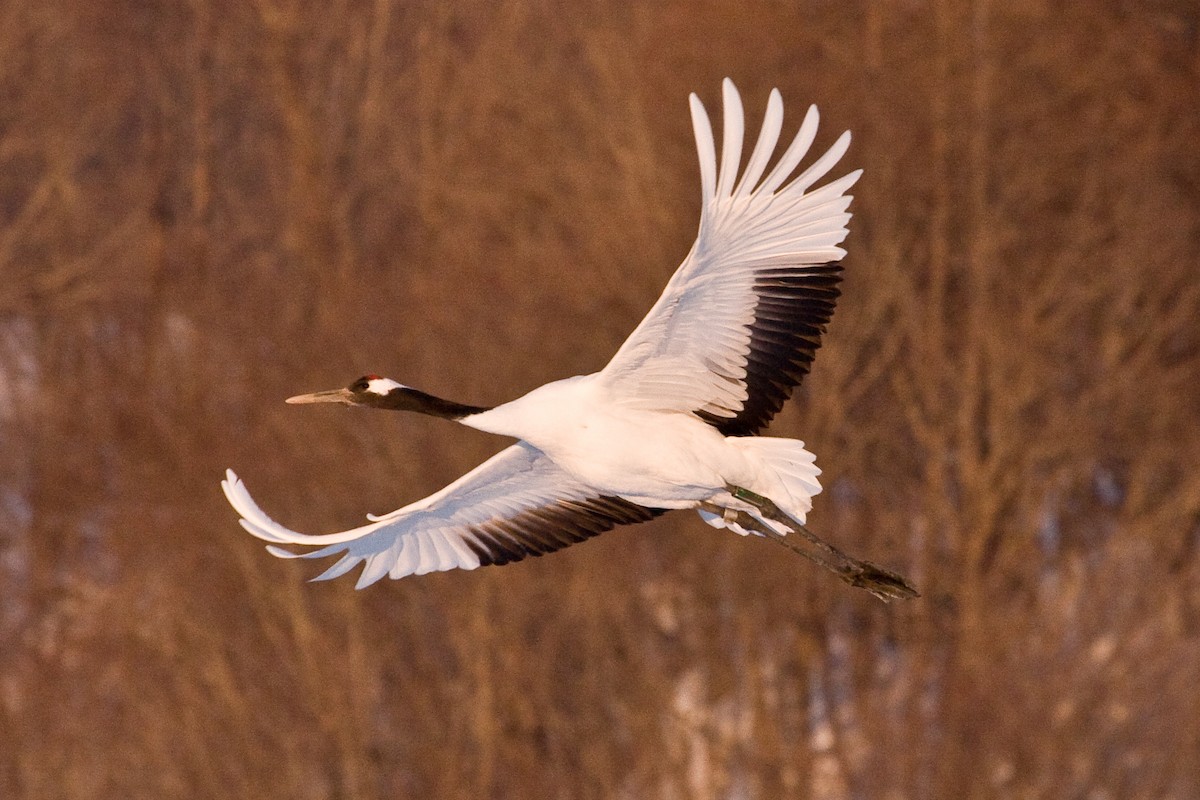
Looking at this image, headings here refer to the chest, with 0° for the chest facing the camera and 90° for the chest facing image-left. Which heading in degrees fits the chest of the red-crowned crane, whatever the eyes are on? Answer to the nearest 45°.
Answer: approximately 90°
